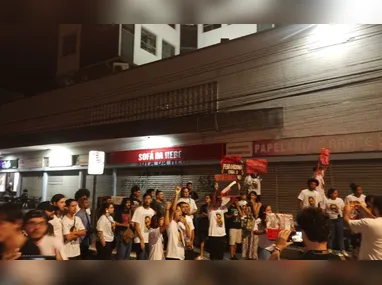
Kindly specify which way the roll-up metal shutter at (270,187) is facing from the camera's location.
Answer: facing the viewer

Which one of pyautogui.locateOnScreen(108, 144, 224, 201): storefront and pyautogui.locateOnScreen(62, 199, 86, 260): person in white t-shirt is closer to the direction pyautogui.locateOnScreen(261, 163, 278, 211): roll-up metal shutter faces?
the person in white t-shirt

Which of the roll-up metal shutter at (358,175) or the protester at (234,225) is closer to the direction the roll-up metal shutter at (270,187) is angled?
the protester

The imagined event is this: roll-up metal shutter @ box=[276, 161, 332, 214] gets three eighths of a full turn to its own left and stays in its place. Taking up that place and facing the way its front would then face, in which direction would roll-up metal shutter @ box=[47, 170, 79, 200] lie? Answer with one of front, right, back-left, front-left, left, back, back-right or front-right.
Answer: back-left

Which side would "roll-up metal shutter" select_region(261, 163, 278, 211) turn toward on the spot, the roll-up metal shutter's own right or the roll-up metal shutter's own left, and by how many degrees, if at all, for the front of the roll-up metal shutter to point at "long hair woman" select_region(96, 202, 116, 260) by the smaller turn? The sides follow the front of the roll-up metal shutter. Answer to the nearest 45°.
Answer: approximately 45° to the roll-up metal shutter's own right

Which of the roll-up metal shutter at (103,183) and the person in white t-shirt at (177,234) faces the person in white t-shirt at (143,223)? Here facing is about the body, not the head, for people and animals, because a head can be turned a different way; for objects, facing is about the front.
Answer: the roll-up metal shutter

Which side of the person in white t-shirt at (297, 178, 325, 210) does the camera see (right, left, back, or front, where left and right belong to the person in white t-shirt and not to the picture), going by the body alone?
front

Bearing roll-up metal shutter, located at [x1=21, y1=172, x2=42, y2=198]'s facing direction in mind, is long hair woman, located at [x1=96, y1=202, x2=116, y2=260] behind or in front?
in front

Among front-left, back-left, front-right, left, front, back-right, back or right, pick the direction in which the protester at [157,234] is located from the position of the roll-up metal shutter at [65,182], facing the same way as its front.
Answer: front

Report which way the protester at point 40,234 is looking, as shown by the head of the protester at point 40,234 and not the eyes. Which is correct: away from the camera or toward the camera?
toward the camera

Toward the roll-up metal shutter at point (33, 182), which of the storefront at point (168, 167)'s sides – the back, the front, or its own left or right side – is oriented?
right

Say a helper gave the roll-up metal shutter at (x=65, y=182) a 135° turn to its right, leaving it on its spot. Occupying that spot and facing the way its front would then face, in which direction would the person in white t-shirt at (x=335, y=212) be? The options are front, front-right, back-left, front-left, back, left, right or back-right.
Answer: back

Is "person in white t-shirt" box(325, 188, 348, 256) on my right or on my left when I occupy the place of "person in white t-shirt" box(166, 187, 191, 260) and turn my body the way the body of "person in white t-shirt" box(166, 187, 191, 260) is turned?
on my left

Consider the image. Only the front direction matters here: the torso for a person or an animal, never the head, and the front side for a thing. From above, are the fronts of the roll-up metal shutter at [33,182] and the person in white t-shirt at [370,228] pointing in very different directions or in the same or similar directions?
very different directions

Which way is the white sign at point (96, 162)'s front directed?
toward the camera

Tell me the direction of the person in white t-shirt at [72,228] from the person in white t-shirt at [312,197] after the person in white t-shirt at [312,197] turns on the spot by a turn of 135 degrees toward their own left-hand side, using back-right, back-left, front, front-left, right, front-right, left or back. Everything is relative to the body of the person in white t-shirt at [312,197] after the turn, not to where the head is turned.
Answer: back

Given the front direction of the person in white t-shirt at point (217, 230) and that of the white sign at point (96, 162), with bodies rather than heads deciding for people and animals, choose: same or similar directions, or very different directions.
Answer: same or similar directions

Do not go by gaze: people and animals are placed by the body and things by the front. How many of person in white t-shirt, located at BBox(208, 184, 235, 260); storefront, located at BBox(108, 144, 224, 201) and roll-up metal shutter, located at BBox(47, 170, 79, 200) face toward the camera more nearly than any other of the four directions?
3
